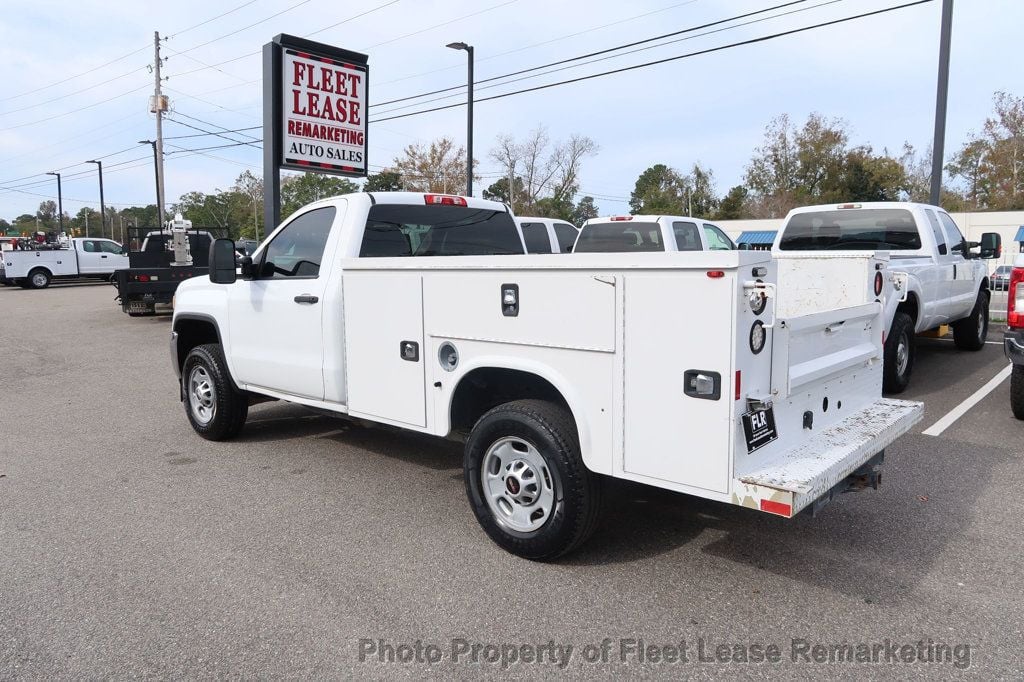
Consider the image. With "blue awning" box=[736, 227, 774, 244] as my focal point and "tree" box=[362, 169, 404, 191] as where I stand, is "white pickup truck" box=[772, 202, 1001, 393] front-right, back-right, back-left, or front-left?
front-right

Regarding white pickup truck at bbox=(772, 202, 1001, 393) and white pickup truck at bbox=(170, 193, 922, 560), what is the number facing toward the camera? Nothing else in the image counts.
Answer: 0

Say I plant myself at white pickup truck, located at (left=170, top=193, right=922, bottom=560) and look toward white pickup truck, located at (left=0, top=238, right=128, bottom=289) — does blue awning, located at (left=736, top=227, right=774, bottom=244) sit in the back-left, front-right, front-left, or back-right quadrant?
front-right

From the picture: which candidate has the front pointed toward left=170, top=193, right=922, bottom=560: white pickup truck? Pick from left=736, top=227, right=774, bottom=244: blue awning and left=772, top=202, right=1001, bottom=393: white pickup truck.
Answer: the blue awning

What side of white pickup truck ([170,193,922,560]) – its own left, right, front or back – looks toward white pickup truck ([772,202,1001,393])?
right

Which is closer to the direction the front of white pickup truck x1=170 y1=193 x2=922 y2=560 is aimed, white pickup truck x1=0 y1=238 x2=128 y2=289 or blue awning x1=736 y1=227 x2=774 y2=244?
the white pickup truck

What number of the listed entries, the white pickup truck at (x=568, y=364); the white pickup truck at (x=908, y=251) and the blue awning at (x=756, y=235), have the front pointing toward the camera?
1

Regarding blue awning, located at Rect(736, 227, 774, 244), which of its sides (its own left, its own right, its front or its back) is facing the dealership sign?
front

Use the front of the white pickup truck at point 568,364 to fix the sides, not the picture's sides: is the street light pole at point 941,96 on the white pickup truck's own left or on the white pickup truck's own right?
on the white pickup truck's own right

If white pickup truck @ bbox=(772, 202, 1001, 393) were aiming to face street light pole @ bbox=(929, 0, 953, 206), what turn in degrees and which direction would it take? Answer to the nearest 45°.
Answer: approximately 45° to its left

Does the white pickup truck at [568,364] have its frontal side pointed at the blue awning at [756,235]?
no

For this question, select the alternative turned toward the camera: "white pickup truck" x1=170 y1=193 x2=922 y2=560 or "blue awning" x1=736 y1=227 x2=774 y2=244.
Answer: the blue awning

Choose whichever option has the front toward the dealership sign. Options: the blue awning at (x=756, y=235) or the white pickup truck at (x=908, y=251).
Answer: the blue awning

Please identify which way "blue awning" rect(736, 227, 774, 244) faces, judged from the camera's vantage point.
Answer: facing the viewer

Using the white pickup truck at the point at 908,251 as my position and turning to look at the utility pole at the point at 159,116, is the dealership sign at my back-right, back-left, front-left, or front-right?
front-left

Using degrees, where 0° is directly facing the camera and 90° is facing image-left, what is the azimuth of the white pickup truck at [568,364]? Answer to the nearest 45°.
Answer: approximately 135°
